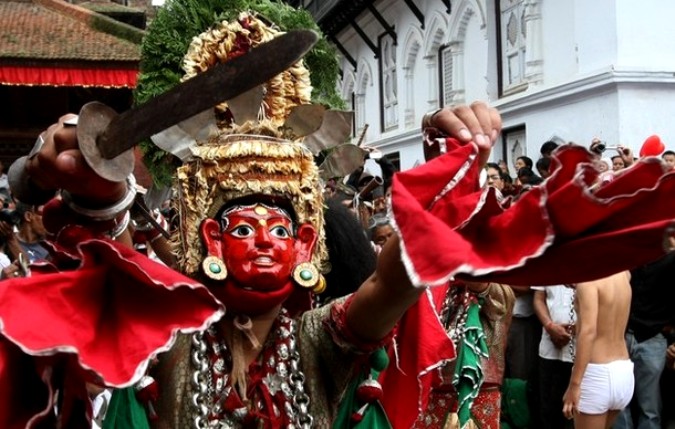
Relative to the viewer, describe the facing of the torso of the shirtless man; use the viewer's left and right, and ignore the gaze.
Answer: facing away from the viewer and to the left of the viewer

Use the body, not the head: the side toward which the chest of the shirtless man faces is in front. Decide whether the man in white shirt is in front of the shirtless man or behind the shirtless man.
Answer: in front

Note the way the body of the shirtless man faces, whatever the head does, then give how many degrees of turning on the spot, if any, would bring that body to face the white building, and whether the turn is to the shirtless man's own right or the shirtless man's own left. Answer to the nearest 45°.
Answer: approximately 45° to the shirtless man's own right

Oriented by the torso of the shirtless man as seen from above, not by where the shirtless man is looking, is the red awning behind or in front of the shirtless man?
in front
